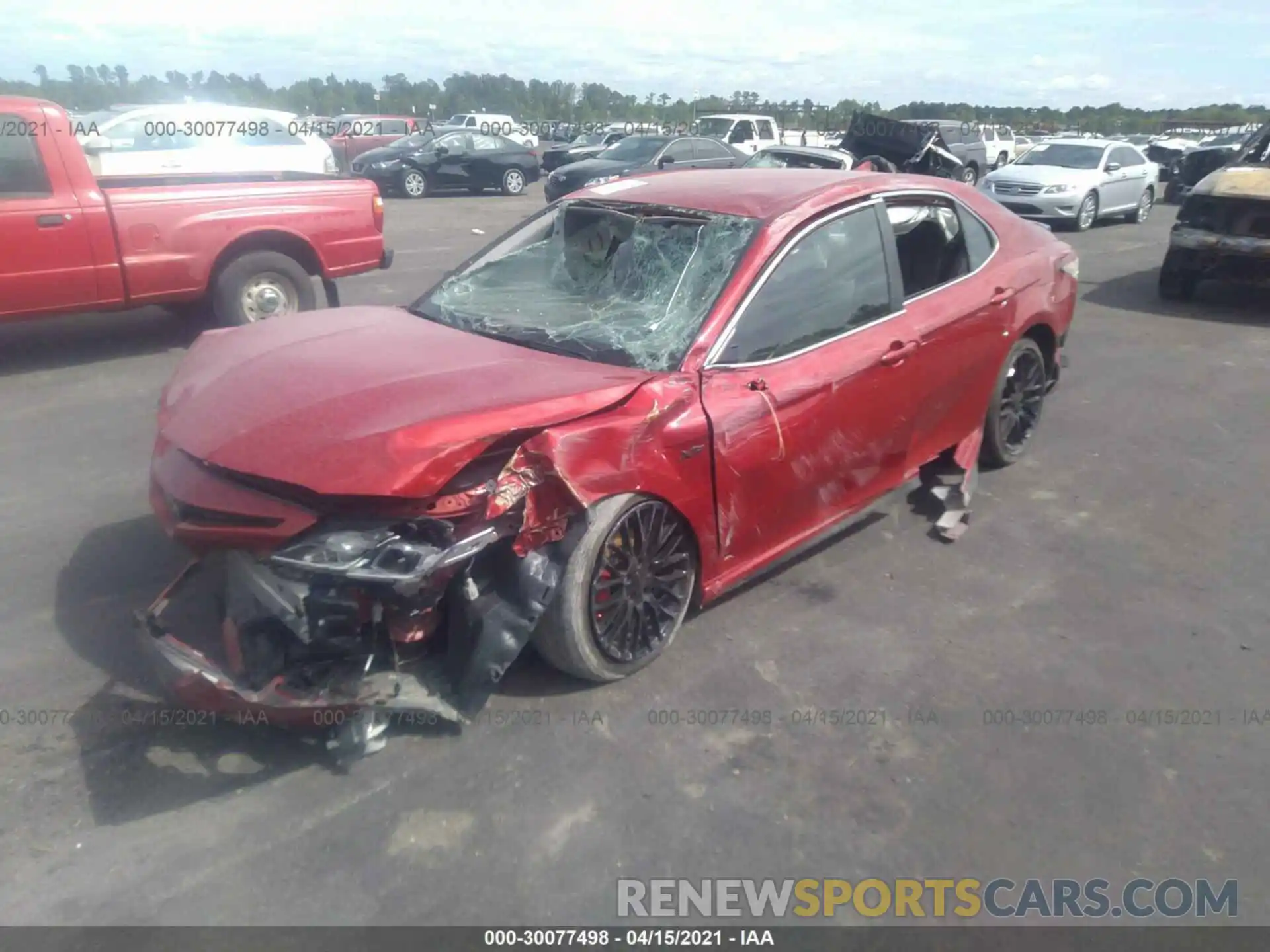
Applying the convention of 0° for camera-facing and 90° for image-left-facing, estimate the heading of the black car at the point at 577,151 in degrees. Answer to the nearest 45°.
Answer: approximately 45°

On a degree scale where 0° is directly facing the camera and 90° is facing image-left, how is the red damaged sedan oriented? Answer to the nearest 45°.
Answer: approximately 45°

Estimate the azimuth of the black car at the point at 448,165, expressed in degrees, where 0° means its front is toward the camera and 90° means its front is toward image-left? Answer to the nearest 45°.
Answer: approximately 45°

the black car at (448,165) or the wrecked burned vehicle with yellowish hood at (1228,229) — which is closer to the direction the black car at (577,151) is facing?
the black car

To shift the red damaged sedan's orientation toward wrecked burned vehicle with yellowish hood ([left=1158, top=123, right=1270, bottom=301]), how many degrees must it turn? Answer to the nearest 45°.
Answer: approximately 180°

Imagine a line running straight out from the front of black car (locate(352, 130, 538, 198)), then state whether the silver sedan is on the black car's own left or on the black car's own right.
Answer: on the black car's own left

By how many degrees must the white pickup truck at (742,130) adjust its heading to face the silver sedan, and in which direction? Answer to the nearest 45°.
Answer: approximately 90° to its left

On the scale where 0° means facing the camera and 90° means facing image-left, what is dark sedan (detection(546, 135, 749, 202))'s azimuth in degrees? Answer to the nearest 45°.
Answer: approximately 45°

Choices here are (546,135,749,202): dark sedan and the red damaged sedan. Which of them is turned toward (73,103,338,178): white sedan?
the dark sedan

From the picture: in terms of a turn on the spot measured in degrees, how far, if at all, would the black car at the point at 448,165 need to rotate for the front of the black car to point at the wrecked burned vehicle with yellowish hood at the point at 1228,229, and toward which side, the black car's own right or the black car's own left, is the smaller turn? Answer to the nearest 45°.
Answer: approximately 90° to the black car's own left

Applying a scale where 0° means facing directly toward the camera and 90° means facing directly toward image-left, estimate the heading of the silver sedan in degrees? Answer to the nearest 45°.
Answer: approximately 45°
